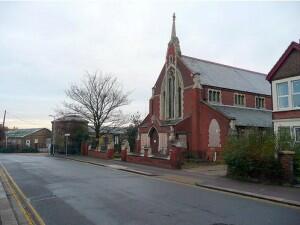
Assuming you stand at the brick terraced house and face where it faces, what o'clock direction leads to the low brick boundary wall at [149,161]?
The low brick boundary wall is roughly at 2 o'clock from the brick terraced house.

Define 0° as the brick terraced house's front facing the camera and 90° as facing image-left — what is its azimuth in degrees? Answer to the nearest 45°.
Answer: approximately 45°

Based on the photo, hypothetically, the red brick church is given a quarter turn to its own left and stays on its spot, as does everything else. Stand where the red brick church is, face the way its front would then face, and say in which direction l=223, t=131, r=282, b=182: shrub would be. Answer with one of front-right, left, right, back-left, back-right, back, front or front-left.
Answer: front-right

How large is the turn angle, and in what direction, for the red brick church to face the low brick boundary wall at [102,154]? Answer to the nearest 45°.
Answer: approximately 45° to its right

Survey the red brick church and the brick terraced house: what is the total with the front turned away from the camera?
0

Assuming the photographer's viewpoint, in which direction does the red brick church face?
facing the viewer and to the left of the viewer

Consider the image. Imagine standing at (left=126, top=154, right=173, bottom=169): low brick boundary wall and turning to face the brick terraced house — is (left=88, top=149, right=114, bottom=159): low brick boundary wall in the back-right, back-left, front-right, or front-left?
back-left

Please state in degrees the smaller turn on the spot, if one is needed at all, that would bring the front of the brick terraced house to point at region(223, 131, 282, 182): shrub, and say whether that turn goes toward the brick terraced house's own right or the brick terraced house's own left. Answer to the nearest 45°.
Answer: approximately 45° to the brick terraced house's own left

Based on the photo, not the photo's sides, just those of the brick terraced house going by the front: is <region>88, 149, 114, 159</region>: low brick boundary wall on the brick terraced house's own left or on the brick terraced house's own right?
on the brick terraced house's own right

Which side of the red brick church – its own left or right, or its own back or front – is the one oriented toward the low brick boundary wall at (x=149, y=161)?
front
